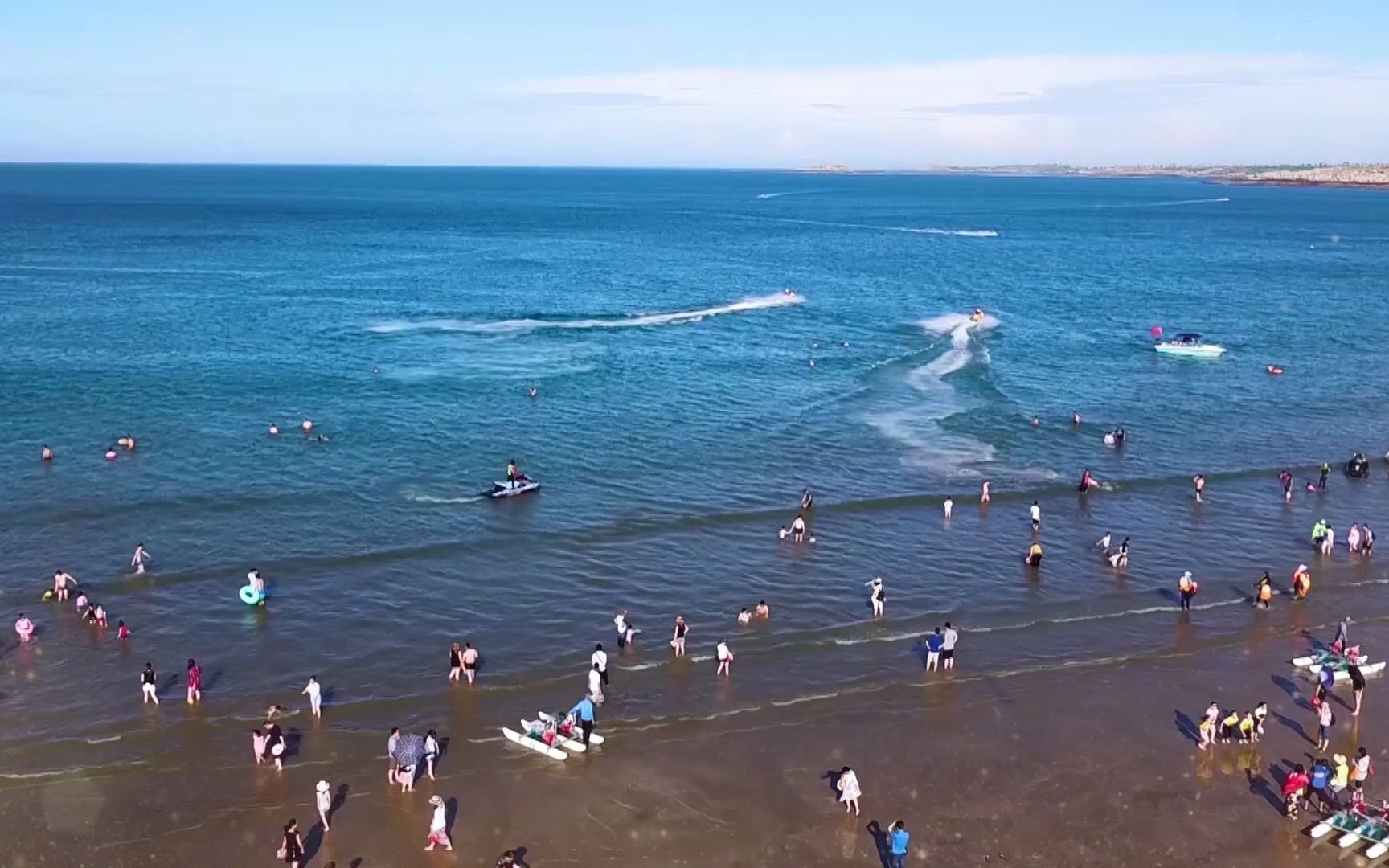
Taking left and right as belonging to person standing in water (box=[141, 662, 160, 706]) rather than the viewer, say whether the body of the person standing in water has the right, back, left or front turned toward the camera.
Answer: back

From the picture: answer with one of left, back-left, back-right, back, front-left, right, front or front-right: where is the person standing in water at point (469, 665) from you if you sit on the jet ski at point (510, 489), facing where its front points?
right

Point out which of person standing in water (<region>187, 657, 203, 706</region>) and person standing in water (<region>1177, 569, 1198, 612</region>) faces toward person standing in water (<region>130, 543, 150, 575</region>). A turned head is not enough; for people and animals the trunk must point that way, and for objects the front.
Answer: person standing in water (<region>187, 657, 203, 706</region>)

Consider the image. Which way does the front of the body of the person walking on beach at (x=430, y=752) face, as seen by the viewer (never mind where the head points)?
away from the camera

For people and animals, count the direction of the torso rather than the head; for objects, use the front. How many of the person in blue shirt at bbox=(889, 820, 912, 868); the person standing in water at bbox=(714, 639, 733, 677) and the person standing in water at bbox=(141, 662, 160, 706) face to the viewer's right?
0

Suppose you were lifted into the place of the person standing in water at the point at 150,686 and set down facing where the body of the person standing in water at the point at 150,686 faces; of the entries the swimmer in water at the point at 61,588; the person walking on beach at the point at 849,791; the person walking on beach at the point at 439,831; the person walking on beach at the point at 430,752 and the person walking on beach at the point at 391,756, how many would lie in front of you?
1

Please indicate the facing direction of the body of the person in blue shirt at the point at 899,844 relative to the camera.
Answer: away from the camera

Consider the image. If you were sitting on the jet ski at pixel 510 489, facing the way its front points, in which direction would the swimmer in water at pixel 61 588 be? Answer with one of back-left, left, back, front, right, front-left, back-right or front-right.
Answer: back-right

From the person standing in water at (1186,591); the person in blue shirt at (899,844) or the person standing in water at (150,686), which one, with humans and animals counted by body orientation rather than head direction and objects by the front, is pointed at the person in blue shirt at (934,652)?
the person in blue shirt at (899,844)

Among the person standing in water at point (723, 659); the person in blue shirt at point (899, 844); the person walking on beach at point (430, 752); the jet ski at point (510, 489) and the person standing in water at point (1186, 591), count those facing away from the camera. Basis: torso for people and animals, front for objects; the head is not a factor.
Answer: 4

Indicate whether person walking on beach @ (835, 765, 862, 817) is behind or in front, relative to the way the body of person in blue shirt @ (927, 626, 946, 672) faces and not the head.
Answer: behind

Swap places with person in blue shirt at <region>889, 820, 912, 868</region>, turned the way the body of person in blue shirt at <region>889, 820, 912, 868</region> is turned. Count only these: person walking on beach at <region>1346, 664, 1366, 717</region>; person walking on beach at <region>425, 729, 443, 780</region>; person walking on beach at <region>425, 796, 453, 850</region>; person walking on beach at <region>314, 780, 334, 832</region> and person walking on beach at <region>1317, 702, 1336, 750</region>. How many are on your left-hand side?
3

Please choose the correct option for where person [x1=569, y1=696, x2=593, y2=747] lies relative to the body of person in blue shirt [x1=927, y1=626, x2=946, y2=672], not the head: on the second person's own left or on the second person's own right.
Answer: on the second person's own left

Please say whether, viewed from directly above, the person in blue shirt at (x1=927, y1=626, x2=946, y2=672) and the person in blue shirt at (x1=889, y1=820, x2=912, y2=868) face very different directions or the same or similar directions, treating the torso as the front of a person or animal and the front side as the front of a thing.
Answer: same or similar directions

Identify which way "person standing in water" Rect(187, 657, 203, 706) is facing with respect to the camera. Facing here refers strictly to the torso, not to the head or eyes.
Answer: away from the camera

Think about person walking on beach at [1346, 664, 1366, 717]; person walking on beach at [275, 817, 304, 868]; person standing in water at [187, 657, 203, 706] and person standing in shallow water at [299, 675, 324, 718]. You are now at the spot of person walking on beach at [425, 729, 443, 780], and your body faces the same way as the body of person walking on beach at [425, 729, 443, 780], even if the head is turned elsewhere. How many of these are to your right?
1

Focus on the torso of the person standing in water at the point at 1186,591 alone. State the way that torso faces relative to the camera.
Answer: away from the camera

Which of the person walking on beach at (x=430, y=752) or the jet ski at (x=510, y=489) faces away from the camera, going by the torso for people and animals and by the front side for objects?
the person walking on beach

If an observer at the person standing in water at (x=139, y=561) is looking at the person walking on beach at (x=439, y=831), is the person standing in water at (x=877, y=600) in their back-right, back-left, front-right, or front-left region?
front-left

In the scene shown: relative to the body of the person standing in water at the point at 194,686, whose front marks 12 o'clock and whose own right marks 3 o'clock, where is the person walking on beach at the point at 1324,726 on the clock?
The person walking on beach is roughly at 4 o'clock from the person standing in water.

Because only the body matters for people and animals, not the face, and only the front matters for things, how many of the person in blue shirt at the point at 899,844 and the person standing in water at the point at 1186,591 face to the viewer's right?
0

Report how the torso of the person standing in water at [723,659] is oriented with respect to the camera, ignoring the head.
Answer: away from the camera
